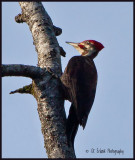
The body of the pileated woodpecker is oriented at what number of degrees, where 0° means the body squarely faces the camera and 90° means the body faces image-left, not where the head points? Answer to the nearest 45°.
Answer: approximately 90°
